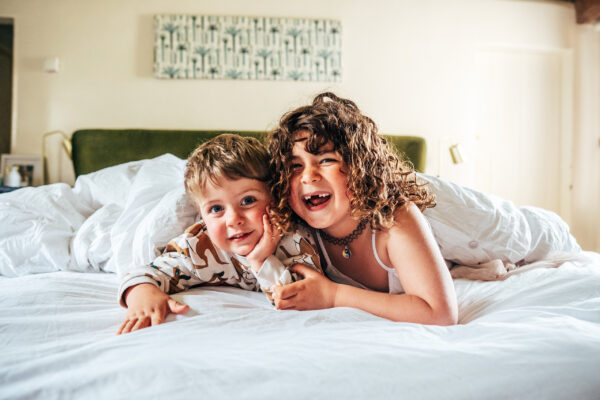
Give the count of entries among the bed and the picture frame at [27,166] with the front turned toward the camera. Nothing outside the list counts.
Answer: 2

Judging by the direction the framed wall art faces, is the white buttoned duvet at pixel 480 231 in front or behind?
in front

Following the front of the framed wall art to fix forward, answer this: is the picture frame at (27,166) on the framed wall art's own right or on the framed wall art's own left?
on the framed wall art's own right

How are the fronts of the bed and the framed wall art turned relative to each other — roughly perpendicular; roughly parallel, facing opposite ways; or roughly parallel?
roughly parallel

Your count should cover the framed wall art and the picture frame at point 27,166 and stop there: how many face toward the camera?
2

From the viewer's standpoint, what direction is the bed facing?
toward the camera

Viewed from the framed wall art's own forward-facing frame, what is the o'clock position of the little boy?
The little boy is roughly at 12 o'clock from the framed wall art.

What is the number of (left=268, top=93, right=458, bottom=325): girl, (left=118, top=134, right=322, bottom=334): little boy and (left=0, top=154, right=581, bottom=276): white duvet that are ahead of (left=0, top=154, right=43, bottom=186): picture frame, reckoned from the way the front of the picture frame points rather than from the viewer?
3

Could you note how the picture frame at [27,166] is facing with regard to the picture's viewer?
facing the viewer

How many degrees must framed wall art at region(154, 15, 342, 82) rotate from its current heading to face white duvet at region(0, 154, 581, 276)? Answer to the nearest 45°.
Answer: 0° — it already faces it

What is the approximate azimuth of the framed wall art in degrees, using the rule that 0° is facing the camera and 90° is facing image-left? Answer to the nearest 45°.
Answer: approximately 0°
